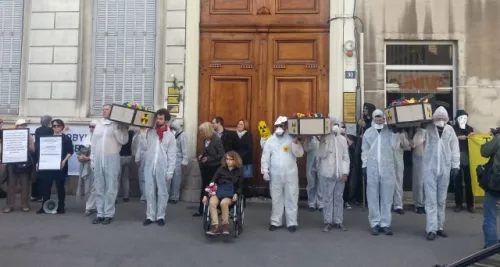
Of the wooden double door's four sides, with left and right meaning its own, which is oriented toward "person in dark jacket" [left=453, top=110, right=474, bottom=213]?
left

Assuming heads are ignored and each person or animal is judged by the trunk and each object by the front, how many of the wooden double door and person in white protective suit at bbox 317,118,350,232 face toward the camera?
2

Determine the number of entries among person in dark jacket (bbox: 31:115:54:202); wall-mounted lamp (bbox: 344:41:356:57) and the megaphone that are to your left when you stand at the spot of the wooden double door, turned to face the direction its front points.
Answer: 1

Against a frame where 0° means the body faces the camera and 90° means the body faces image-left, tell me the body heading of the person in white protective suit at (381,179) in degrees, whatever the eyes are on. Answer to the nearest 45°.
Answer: approximately 0°

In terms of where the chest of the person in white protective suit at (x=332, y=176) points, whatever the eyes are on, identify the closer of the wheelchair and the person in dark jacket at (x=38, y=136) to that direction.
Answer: the wheelchair

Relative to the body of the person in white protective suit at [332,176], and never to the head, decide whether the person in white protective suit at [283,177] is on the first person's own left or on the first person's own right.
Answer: on the first person's own right
